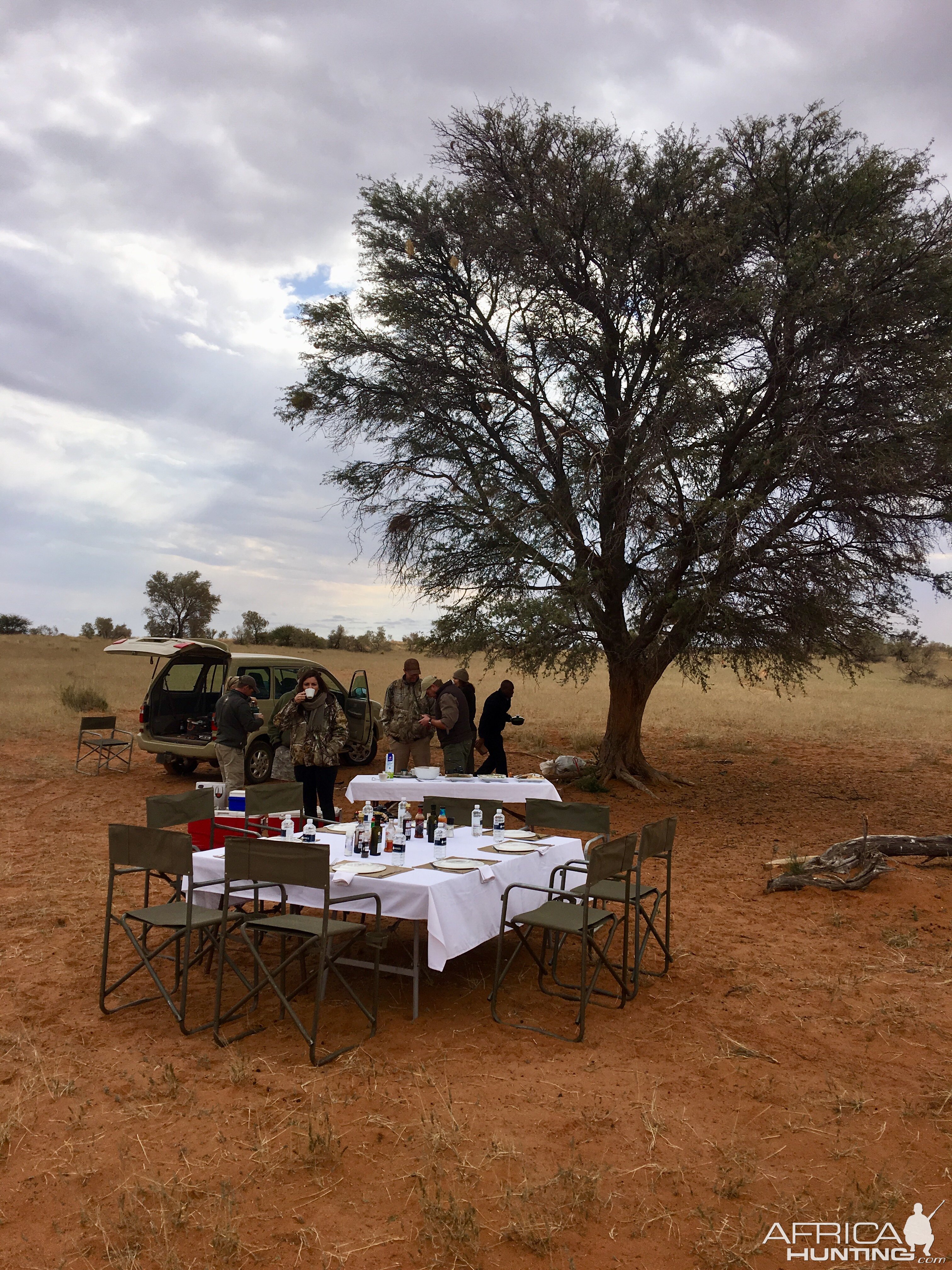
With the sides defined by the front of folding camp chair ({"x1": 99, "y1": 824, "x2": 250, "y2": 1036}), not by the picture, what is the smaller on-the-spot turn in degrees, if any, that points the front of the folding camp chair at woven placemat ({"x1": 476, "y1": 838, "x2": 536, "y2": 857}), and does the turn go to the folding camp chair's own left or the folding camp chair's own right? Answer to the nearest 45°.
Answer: approximately 45° to the folding camp chair's own right

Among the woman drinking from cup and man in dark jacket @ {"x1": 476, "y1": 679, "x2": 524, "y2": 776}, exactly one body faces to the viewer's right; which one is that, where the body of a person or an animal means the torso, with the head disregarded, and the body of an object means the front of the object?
the man in dark jacket

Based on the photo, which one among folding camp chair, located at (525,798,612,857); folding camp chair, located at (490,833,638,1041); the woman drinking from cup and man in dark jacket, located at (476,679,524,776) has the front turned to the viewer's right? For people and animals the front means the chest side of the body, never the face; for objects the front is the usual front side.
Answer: the man in dark jacket

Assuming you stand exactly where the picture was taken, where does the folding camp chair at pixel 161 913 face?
facing away from the viewer and to the right of the viewer

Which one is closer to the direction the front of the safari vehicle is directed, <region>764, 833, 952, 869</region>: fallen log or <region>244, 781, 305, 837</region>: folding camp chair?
the fallen log

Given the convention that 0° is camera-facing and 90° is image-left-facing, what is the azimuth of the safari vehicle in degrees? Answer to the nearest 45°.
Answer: approximately 225°

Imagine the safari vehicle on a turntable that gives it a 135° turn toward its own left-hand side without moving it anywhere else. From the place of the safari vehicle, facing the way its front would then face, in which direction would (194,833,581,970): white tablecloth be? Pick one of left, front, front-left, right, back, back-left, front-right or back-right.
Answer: left

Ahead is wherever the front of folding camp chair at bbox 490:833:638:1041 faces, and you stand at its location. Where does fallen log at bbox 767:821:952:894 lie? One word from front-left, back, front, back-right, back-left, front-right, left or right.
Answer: right

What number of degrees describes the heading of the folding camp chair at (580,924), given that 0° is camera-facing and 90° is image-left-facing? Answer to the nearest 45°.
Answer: approximately 135°

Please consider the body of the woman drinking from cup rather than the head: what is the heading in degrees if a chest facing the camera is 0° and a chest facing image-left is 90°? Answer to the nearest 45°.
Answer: approximately 0°

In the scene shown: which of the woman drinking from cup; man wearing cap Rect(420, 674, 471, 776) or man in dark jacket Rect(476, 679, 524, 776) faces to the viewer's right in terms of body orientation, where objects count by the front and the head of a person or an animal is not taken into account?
the man in dark jacket

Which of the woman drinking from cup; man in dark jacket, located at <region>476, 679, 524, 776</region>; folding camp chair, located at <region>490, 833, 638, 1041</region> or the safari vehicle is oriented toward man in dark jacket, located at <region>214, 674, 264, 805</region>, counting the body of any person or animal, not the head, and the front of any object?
the folding camp chair

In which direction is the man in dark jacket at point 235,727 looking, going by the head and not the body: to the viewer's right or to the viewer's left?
to the viewer's right

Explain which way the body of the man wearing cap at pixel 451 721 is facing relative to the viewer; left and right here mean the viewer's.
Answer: facing to the left of the viewer
